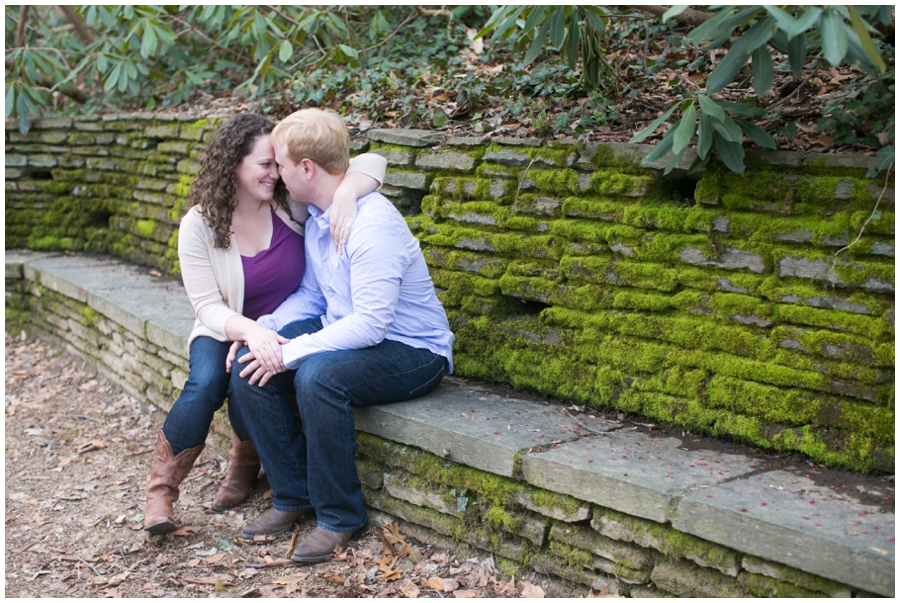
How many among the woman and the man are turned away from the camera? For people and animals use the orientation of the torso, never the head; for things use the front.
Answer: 0

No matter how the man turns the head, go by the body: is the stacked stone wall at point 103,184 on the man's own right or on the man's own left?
on the man's own right

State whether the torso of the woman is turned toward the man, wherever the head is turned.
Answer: yes

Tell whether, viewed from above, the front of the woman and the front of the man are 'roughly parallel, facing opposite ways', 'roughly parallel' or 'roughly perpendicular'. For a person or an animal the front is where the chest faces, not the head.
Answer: roughly perpendicular

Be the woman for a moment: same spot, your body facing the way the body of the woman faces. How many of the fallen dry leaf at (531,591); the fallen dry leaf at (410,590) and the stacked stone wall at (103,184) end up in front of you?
2

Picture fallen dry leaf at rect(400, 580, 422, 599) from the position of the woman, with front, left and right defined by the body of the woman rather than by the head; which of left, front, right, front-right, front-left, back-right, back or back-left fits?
front

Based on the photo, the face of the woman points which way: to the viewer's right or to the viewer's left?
to the viewer's right

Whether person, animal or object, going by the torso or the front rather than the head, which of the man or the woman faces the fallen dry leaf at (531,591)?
the woman

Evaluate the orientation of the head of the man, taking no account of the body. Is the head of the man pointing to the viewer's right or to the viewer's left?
to the viewer's left

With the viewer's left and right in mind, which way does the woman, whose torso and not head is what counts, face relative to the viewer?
facing the viewer and to the right of the viewer

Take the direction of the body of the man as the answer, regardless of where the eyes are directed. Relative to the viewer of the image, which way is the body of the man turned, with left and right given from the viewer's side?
facing the viewer and to the left of the viewer
